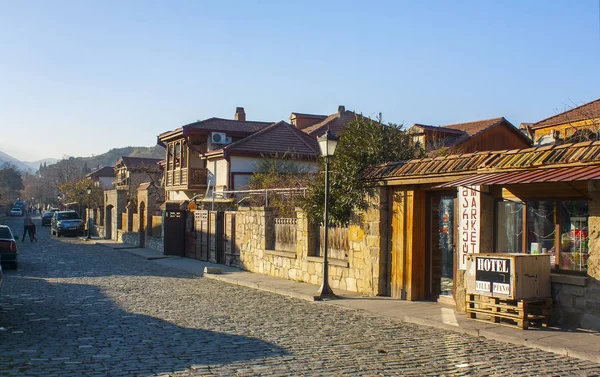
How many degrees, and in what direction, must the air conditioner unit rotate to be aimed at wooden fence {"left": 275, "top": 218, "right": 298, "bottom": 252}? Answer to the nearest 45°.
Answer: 0° — it already faces it

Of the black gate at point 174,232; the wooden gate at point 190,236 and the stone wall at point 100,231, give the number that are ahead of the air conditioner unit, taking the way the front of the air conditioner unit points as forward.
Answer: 2

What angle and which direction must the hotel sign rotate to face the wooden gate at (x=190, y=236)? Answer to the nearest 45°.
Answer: approximately 90° to its right

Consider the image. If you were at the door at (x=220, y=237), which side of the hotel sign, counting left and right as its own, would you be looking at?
right

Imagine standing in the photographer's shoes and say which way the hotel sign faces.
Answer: facing the viewer and to the left of the viewer

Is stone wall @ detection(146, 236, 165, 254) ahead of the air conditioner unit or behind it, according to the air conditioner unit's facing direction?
ahead

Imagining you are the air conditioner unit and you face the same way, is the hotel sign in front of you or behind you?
in front

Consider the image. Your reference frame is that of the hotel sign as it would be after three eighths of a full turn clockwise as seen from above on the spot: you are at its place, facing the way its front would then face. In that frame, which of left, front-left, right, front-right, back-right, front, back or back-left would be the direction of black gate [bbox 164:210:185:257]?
front-left

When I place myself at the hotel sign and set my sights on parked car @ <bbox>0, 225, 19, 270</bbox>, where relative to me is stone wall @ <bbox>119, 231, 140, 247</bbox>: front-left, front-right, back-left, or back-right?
front-right

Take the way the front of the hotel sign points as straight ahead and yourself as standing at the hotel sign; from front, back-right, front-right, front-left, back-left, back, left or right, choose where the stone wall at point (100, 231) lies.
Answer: right

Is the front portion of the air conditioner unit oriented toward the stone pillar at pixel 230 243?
yes

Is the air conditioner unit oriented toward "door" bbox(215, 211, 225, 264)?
yes

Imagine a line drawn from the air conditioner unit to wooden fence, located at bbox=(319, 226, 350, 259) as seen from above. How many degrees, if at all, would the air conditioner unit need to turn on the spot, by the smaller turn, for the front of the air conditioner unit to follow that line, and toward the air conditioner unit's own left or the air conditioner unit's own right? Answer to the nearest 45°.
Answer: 0° — it already faces it

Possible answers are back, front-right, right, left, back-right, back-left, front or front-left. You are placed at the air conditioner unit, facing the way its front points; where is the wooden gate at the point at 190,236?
front

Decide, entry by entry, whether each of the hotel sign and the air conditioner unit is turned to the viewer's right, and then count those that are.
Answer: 0

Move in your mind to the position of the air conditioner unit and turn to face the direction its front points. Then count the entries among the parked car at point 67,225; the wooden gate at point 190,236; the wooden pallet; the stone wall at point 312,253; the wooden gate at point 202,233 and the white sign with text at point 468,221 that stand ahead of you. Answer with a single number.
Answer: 5

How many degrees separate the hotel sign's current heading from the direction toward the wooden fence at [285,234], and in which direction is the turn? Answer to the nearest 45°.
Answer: approximately 90° to its right

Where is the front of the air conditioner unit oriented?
toward the camera
